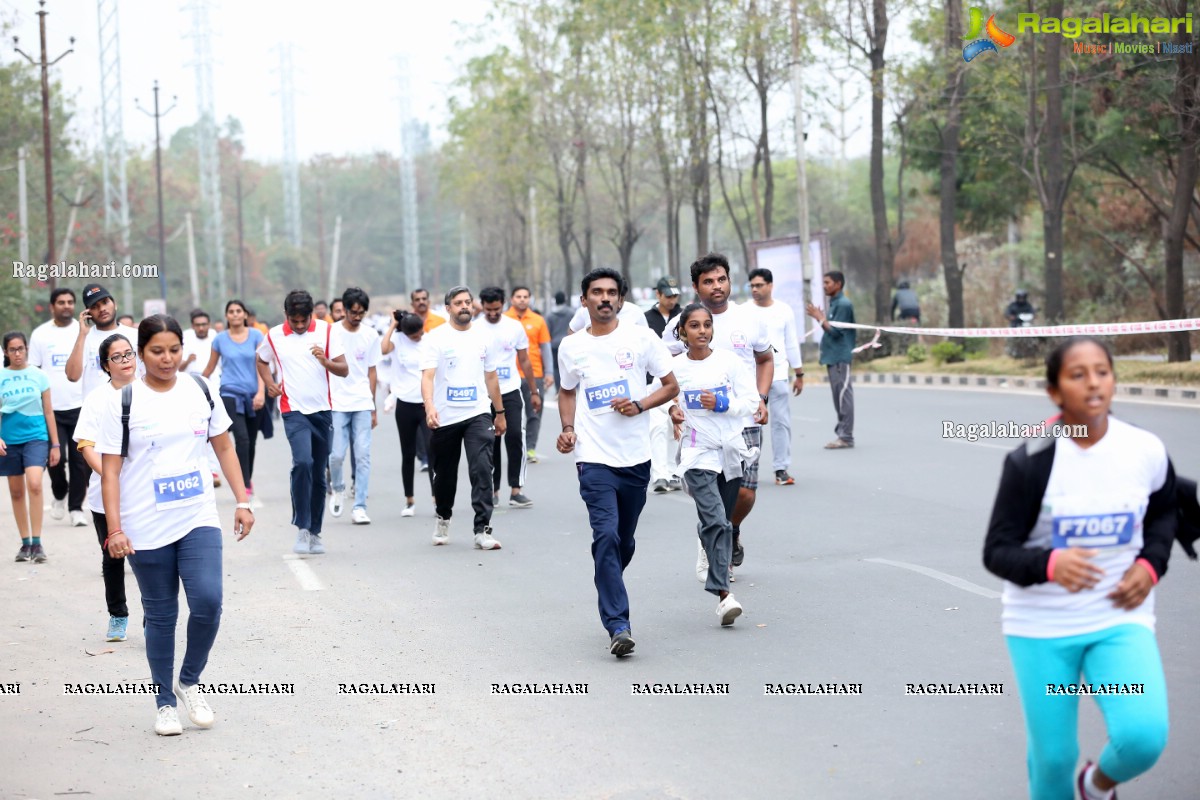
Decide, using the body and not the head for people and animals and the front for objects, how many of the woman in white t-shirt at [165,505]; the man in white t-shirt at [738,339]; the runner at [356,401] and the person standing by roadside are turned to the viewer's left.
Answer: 1

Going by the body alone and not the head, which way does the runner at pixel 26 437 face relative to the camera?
toward the camera

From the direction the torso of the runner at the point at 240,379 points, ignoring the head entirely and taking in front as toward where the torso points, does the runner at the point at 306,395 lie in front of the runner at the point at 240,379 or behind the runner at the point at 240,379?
in front

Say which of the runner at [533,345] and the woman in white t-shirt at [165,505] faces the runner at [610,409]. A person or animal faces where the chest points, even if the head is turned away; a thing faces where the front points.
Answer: the runner at [533,345]

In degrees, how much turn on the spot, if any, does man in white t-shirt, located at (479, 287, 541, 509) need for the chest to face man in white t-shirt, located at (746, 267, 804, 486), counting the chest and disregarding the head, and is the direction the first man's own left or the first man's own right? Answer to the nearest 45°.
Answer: approximately 90° to the first man's own left

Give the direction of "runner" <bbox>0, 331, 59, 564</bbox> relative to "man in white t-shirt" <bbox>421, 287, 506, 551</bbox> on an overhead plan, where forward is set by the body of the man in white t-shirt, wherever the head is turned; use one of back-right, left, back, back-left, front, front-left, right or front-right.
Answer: right

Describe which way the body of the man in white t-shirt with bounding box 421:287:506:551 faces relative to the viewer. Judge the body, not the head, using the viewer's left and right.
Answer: facing the viewer

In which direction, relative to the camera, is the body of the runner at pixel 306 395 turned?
toward the camera

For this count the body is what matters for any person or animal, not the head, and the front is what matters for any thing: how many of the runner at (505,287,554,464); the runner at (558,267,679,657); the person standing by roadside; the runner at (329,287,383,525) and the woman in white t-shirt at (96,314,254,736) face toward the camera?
4

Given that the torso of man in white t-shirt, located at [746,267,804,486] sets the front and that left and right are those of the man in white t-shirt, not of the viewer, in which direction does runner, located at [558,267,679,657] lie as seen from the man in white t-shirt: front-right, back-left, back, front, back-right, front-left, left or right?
front

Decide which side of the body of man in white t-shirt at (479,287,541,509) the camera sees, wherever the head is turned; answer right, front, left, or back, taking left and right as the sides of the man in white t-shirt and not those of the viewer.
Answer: front

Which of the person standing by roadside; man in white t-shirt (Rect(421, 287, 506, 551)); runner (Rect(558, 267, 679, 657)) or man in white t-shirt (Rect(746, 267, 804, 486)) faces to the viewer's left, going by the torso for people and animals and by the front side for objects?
the person standing by roadside

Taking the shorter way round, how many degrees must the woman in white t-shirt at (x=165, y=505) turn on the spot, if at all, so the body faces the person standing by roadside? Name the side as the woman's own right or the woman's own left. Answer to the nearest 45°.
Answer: approximately 135° to the woman's own left

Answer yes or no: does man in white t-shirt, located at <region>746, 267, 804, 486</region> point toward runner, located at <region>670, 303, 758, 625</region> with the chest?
yes
